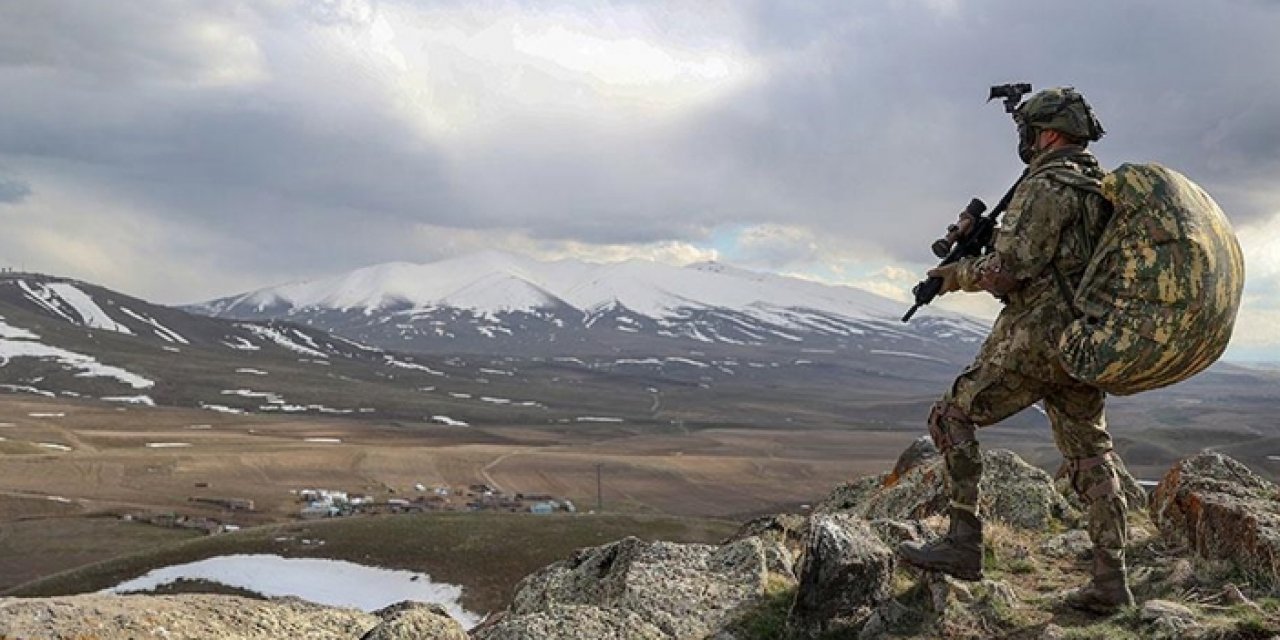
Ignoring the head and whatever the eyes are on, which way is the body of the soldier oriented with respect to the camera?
to the viewer's left

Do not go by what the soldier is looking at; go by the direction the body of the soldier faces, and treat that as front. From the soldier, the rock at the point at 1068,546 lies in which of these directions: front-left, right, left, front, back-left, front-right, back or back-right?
right

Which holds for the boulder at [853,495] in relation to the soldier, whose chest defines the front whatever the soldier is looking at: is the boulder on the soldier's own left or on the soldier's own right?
on the soldier's own right

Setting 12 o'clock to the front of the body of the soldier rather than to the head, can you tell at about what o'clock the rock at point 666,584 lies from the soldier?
The rock is roughly at 12 o'clock from the soldier.
